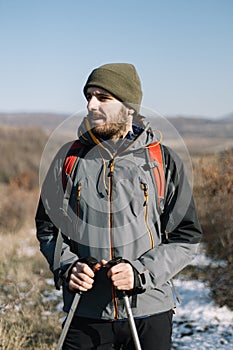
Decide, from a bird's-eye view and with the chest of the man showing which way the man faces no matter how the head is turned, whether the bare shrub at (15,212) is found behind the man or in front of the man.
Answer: behind

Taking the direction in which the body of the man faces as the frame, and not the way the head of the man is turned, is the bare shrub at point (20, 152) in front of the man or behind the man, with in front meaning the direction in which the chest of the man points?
behind

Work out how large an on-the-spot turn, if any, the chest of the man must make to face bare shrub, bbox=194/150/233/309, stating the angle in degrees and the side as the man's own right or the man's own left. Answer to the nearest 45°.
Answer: approximately 180°

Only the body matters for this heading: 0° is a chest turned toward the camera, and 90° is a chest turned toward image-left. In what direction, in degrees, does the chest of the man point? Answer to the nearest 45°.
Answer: approximately 0°
